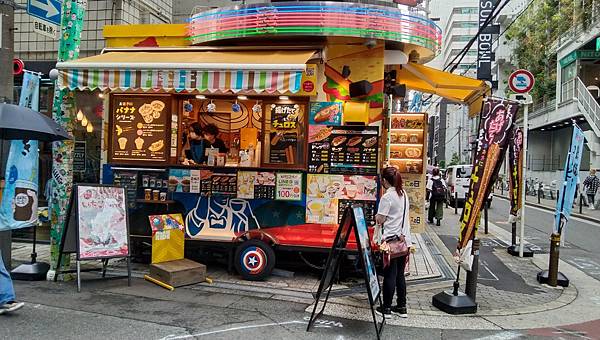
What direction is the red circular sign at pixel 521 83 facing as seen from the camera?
toward the camera

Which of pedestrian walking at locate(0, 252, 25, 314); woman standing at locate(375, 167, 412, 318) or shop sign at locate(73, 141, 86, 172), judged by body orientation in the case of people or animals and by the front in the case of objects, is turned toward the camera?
the shop sign

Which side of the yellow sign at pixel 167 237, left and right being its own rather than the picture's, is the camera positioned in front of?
front

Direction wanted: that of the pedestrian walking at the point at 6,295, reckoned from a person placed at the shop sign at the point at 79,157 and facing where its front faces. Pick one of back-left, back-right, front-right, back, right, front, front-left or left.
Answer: front

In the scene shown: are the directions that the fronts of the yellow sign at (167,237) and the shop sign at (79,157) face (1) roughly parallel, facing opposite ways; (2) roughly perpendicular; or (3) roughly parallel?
roughly parallel

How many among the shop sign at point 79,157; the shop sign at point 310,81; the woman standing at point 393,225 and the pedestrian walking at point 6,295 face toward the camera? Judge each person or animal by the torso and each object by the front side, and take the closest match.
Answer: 2

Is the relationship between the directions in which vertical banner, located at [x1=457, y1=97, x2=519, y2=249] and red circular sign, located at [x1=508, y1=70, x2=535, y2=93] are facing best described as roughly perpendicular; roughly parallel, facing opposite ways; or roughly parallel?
roughly parallel

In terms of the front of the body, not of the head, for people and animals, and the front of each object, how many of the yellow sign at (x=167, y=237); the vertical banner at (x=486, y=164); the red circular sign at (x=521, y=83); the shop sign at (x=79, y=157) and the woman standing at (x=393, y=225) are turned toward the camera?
4

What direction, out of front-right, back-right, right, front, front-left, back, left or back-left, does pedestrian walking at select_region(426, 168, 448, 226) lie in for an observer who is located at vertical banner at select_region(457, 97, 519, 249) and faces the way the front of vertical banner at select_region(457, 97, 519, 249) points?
back

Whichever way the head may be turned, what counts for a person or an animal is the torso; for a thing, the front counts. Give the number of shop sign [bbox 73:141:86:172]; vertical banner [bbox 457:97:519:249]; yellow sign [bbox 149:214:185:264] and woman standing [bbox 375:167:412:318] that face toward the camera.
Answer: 3

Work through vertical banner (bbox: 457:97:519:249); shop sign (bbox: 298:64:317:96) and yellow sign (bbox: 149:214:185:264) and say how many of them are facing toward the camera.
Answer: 3

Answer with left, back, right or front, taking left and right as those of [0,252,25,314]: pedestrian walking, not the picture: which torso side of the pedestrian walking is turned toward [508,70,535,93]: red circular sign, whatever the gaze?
front

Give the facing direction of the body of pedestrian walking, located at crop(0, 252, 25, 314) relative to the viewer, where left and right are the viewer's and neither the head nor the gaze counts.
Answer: facing to the right of the viewer
